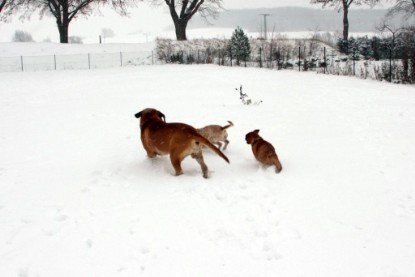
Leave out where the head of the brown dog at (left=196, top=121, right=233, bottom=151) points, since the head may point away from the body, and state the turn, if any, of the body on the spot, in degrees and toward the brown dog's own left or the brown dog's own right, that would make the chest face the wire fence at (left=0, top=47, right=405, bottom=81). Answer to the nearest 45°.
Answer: approximately 90° to the brown dog's own right

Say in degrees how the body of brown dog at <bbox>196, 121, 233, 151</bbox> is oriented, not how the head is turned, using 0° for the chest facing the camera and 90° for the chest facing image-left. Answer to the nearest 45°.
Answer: approximately 90°

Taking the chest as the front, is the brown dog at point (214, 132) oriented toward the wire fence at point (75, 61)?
no

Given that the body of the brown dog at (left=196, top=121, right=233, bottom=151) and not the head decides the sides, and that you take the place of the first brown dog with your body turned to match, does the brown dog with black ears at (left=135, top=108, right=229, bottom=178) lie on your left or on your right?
on your left

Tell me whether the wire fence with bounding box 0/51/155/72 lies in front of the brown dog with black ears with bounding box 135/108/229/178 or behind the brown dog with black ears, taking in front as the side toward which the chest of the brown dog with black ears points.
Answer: in front

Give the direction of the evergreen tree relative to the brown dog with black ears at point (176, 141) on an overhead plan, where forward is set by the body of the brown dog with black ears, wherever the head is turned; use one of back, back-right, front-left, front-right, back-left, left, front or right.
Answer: front-right

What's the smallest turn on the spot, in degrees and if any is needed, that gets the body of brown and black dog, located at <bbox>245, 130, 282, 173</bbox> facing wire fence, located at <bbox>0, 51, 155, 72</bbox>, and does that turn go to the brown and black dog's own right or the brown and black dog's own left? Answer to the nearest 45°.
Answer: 0° — it already faces it

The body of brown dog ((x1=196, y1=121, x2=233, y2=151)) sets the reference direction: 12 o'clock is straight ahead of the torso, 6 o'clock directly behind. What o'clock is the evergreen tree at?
The evergreen tree is roughly at 3 o'clock from the brown dog.

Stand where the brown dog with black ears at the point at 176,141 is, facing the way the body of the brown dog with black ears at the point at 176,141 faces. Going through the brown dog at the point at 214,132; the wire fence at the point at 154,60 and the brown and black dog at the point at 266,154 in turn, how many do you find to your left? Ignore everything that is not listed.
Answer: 0

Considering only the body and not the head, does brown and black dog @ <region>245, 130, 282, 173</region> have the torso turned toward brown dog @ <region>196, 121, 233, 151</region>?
yes

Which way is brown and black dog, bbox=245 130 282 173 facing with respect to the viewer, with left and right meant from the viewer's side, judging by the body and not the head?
facing away from the viewer and to the left of the viewer

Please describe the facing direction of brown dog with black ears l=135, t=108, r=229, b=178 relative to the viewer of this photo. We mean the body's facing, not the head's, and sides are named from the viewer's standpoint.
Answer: facing away from the viewer and to the left of the viewer

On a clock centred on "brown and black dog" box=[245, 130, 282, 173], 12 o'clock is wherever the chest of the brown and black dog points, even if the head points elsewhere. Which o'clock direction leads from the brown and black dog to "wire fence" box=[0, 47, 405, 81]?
The wire fence is roughly at 1 o'clock from the brown and black dog.

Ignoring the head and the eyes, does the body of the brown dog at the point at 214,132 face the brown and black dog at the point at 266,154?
no

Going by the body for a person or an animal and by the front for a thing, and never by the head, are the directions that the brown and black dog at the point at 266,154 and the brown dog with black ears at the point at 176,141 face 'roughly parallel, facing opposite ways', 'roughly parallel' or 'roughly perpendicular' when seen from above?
roughly parallel

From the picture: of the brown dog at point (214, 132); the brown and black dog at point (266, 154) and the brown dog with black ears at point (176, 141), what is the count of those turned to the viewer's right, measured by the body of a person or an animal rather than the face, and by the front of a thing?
0
